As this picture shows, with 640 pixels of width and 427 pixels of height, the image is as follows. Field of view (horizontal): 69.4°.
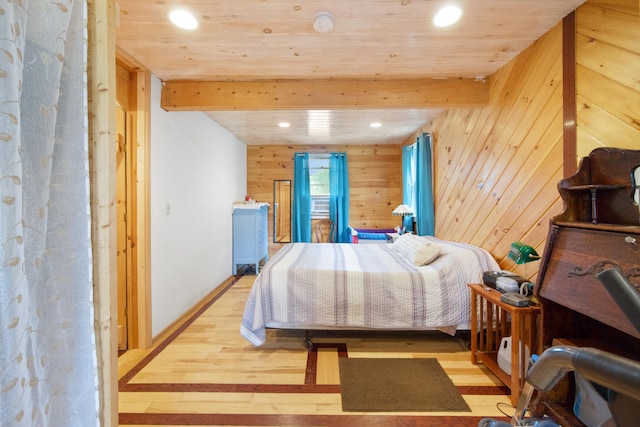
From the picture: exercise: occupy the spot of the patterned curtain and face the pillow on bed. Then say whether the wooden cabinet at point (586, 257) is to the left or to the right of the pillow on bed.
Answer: right

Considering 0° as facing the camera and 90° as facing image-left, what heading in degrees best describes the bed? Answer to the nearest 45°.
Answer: approximately 90°

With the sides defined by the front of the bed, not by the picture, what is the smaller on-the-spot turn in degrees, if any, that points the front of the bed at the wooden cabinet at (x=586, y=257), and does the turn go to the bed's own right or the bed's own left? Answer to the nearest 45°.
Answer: approximately 135° to the bed's own left

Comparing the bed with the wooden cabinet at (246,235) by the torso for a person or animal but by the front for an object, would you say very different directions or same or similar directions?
very different directions

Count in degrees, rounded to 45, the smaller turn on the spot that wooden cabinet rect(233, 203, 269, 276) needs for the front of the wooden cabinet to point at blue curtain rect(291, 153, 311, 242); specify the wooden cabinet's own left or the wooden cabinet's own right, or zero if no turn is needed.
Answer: approximately 45° to the wooden cabinet's own left

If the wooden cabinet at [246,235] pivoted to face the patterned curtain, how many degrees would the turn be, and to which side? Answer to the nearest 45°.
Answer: approximately 90° to its right

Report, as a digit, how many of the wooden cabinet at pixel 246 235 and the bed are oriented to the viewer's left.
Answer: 1

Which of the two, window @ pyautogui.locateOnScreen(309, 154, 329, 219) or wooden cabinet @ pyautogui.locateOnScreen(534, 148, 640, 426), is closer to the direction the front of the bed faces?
the window

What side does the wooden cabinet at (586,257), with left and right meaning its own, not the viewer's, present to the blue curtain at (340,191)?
right

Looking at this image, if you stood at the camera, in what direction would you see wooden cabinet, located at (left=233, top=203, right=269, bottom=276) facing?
facing to the right of the viewer
